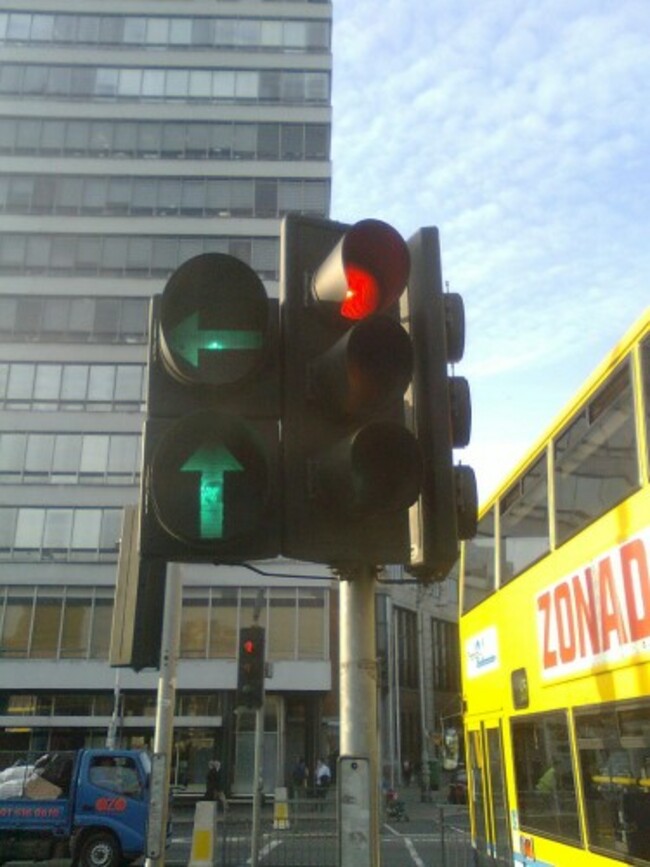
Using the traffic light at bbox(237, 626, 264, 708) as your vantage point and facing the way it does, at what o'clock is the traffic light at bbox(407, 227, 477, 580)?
the traffic light at bbox(407, 227, 477, 580) is roughly at 12 o'clock from the traffic light at bbox(237, 626, 264, 708).

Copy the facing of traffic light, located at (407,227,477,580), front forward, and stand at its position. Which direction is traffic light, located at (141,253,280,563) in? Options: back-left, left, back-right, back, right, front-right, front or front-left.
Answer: back

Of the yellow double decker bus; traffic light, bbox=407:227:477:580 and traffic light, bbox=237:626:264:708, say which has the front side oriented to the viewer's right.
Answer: traffic light, bbox=407:227:477:580

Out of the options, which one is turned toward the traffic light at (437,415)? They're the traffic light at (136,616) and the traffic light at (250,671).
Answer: the traffic light at (250,671)

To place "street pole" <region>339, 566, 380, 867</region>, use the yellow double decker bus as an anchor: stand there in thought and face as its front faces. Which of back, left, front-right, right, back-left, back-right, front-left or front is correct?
back-left

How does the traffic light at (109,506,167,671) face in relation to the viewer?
to the viewer's left

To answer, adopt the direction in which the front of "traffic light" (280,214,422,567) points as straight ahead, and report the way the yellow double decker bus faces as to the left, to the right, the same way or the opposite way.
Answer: the opposite way

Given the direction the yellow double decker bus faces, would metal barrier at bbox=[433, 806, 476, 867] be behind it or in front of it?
in front

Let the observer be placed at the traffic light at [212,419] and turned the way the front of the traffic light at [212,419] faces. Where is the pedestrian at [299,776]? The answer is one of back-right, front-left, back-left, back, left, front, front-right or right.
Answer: back

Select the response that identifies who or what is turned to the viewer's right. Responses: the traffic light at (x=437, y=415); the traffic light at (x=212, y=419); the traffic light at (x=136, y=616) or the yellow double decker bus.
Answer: the traffic light at (x=437, y=415)

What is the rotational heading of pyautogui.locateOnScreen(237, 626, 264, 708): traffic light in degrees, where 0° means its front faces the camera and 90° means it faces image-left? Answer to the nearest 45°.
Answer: approximately 0°

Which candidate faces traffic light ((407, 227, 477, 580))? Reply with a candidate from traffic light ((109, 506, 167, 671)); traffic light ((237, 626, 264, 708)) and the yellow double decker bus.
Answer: traffic light ((237, 626, 264, 708))

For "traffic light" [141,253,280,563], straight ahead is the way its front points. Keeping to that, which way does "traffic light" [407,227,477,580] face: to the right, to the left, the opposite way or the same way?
to the left
